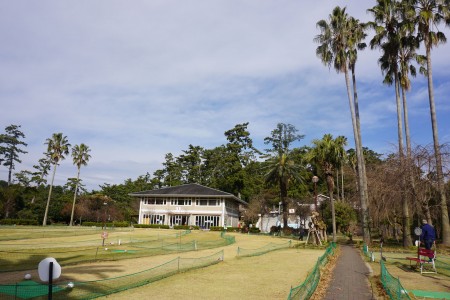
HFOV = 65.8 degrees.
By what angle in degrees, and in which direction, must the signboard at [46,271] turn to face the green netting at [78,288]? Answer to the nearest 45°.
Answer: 0° — it already faces it

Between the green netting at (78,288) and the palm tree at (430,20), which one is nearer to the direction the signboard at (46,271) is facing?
the green netting

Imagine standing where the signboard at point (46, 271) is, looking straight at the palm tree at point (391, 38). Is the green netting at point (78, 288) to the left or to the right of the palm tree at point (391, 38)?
left
